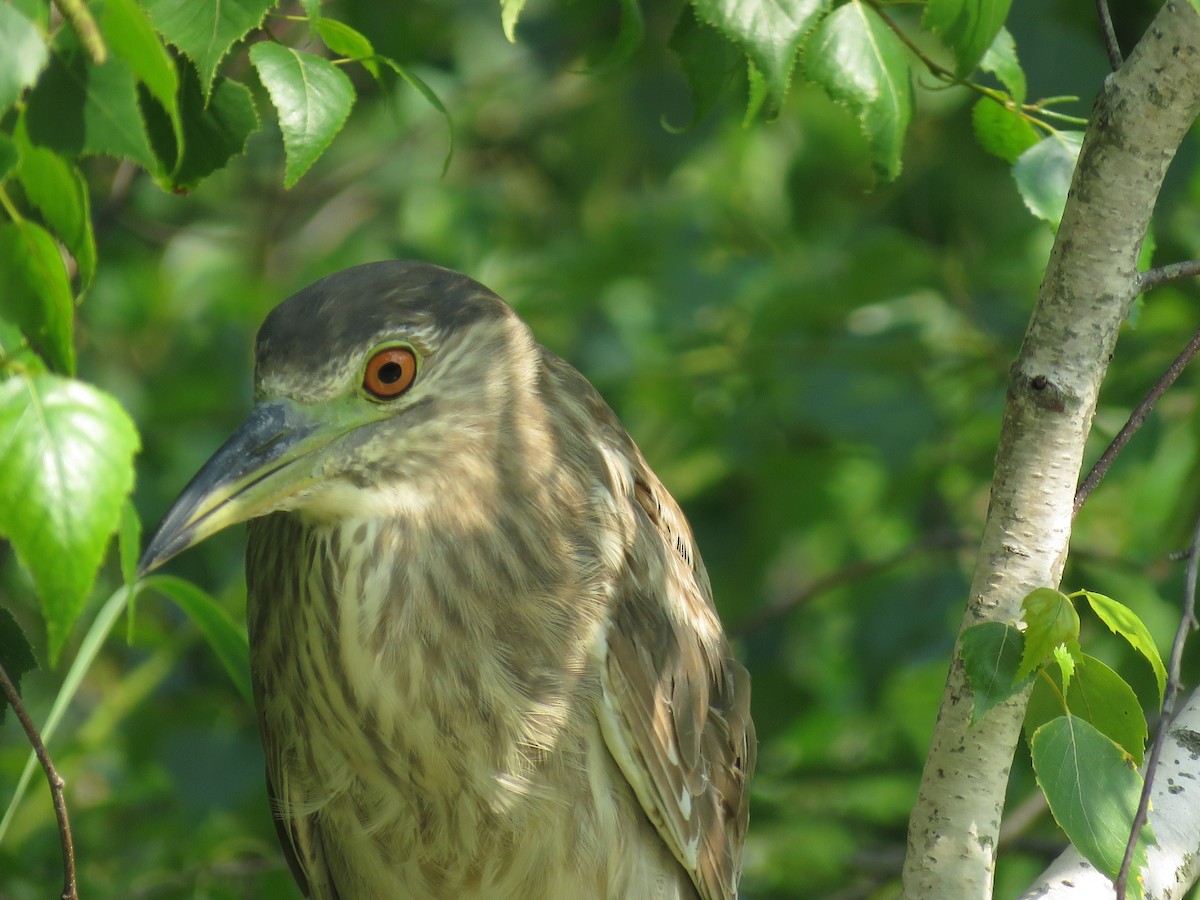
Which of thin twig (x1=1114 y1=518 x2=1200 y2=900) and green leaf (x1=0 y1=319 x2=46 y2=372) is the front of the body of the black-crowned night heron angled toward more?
the green leaf

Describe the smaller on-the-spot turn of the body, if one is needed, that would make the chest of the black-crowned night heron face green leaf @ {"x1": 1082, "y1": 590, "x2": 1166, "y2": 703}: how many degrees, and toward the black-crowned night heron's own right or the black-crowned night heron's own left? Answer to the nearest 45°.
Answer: approximately 90° to the black-crowned night heron's own left

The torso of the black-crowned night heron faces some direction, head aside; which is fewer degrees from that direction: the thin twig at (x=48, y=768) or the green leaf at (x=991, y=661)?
the thin twig

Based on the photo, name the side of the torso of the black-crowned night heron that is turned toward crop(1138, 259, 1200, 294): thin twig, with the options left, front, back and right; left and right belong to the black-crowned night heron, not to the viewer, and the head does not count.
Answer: left

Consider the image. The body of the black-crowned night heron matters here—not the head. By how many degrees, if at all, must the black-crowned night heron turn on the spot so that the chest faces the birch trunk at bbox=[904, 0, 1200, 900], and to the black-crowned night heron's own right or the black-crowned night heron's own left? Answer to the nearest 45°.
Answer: approximately 90° to the black-crowned night heron's own left

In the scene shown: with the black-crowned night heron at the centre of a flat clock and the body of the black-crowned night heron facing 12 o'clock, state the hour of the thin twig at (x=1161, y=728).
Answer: The thin twig is roughly at 9 o'clock from the black-crowned night heron.

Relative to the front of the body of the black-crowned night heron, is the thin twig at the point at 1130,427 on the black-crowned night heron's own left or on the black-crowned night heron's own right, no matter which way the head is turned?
on the black-crowned night heron's own left

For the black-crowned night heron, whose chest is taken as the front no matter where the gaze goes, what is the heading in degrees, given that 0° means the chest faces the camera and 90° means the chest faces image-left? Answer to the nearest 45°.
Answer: approximately 45°

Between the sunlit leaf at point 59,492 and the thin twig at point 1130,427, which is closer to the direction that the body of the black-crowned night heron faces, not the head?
the sunlit leaf

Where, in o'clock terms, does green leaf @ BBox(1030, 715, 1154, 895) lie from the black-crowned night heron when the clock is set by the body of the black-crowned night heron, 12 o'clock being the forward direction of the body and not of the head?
The green leaf is roughly at 9 o'clock from the black-crowned night heron.

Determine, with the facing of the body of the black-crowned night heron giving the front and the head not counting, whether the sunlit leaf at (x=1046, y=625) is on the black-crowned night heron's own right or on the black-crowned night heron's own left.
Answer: on the black-crowned night heron's own left
